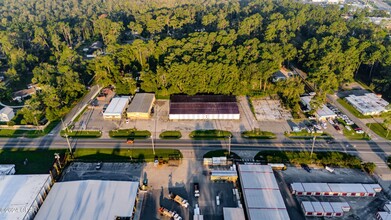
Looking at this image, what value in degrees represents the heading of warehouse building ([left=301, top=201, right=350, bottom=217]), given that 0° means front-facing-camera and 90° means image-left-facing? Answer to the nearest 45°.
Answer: approximately 0°

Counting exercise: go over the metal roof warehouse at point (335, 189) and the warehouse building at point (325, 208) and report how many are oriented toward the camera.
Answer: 2

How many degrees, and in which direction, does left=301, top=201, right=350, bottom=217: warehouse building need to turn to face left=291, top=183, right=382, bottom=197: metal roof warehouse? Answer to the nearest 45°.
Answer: approximately 135° to its left

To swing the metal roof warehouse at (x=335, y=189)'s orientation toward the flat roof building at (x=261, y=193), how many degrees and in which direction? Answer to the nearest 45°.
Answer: approximately 45° to its right

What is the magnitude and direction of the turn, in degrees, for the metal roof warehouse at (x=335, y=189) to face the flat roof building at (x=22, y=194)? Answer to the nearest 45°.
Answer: approximately 45° to its right
